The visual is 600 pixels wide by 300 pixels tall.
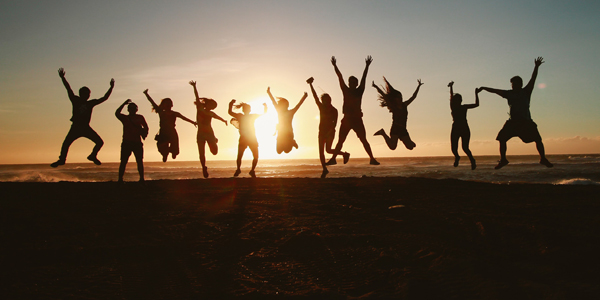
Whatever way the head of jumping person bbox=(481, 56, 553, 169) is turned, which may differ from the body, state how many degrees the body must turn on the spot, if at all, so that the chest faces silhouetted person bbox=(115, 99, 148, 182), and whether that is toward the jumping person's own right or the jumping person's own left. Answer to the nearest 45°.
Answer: approximately 45° to the jumping person's own right

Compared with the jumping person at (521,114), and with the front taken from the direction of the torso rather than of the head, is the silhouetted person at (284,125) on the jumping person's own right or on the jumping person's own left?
on the jumping person's own right

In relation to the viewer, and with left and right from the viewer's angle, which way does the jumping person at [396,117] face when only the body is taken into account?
facing the viewer and to the right of the viewer

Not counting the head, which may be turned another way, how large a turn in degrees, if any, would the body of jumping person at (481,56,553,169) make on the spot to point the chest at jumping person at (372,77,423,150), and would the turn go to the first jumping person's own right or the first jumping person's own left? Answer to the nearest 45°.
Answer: approximately 90° to the first jumping person's own right

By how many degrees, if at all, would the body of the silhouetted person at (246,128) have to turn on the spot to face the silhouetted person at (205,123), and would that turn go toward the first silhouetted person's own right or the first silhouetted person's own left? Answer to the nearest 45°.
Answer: approximately 90° to the first silhouetted person's own right

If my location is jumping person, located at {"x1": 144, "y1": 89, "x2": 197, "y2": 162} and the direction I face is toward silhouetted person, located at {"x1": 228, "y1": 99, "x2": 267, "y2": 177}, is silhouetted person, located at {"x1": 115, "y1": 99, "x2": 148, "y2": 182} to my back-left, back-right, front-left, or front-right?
back-right

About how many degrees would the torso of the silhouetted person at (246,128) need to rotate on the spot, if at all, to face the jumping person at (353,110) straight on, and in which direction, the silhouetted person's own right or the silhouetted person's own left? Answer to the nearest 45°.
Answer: approximately 45° to the silhouetted person's own left

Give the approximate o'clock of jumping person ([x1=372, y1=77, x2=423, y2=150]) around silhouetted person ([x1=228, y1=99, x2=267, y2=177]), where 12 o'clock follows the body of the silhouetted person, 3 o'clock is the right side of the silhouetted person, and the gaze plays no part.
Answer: The jumping person is roughly at 10 o'clock from the silhouetted person.
